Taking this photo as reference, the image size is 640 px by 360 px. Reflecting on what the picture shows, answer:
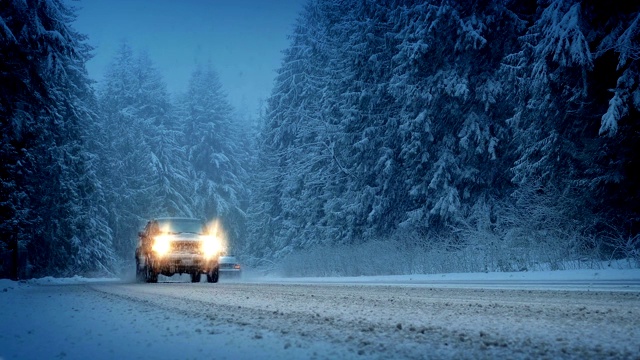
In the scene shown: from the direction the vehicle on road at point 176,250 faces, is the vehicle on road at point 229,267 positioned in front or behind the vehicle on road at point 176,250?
behind

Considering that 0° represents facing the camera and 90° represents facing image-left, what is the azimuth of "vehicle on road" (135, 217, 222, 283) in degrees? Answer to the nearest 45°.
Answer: approximately 0°
